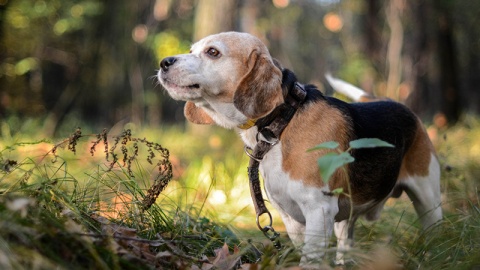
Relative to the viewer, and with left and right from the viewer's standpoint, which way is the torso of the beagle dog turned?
facing the viewer and to the left of the viewer

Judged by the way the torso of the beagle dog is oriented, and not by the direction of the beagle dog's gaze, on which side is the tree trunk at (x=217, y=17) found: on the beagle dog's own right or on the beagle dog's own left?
on the beagle dog's own right
